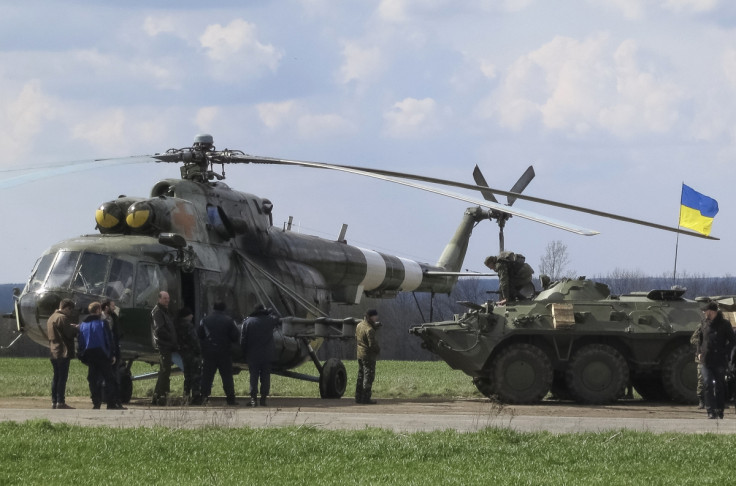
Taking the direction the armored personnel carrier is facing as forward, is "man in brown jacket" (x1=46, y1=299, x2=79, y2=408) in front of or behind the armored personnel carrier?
in front

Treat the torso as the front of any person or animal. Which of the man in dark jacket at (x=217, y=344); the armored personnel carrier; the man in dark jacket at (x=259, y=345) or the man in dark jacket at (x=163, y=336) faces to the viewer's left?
the armored personnel carrier

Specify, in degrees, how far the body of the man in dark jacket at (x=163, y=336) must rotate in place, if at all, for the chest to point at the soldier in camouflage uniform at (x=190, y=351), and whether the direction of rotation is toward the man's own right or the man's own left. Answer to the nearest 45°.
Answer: approximately 45° to the man's own left

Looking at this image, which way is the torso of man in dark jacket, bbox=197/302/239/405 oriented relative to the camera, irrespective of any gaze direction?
away from the camera

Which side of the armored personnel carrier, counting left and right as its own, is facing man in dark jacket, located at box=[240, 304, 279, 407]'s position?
front

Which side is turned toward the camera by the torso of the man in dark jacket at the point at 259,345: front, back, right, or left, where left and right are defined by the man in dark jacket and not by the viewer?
back

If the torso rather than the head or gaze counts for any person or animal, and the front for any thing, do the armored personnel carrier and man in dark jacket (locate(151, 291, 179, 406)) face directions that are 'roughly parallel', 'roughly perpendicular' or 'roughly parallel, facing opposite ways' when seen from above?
roughly parallel, facing opposite ways

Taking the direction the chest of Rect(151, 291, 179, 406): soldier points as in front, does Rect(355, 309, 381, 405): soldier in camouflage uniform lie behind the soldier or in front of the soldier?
in front

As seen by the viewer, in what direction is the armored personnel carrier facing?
to the viewer's left
